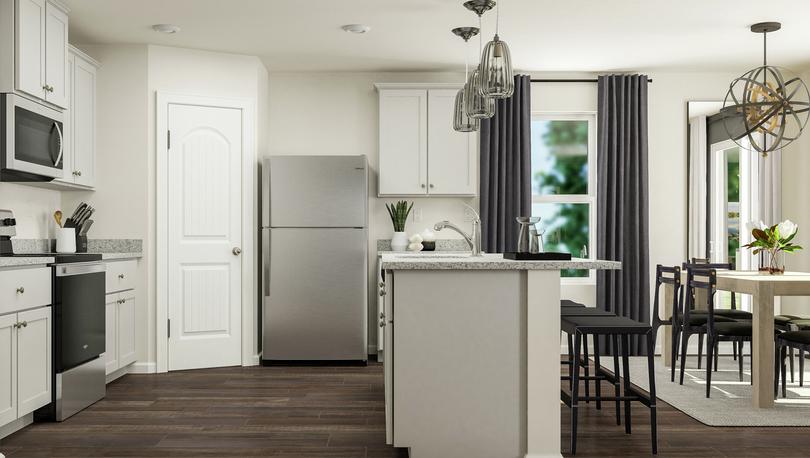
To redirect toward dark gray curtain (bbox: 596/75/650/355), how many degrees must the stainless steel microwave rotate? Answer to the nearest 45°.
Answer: approximately 45° to its left

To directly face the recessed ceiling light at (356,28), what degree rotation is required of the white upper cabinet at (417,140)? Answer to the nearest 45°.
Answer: approximately 45° to its right

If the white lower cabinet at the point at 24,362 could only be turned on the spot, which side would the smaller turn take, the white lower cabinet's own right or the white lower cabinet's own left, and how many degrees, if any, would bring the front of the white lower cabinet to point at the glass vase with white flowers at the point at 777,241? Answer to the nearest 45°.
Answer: approximately 45° to the white lower cabinet's own left

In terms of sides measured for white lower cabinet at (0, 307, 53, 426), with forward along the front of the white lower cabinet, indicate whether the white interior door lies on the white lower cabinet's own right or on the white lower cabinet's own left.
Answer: on the white lower cabinet's own left

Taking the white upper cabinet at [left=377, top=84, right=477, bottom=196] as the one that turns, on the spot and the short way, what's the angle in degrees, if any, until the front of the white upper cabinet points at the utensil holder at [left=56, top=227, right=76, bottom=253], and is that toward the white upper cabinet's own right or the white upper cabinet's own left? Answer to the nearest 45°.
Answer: approximately 45° to the white upper cabinet's own right

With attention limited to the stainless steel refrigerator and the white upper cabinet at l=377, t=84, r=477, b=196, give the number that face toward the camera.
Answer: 2

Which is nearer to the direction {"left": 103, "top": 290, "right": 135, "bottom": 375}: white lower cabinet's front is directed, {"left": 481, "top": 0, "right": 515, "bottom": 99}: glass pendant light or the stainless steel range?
the glass pendant light

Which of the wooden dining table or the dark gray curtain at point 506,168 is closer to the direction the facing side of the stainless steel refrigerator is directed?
the wooden dining table

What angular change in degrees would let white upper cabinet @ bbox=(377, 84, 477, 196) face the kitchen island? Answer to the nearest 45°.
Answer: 0° — it already faces it

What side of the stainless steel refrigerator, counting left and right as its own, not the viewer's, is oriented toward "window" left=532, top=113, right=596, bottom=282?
left

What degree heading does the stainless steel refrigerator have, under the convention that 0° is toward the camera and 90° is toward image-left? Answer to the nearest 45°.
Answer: approximately 0°
